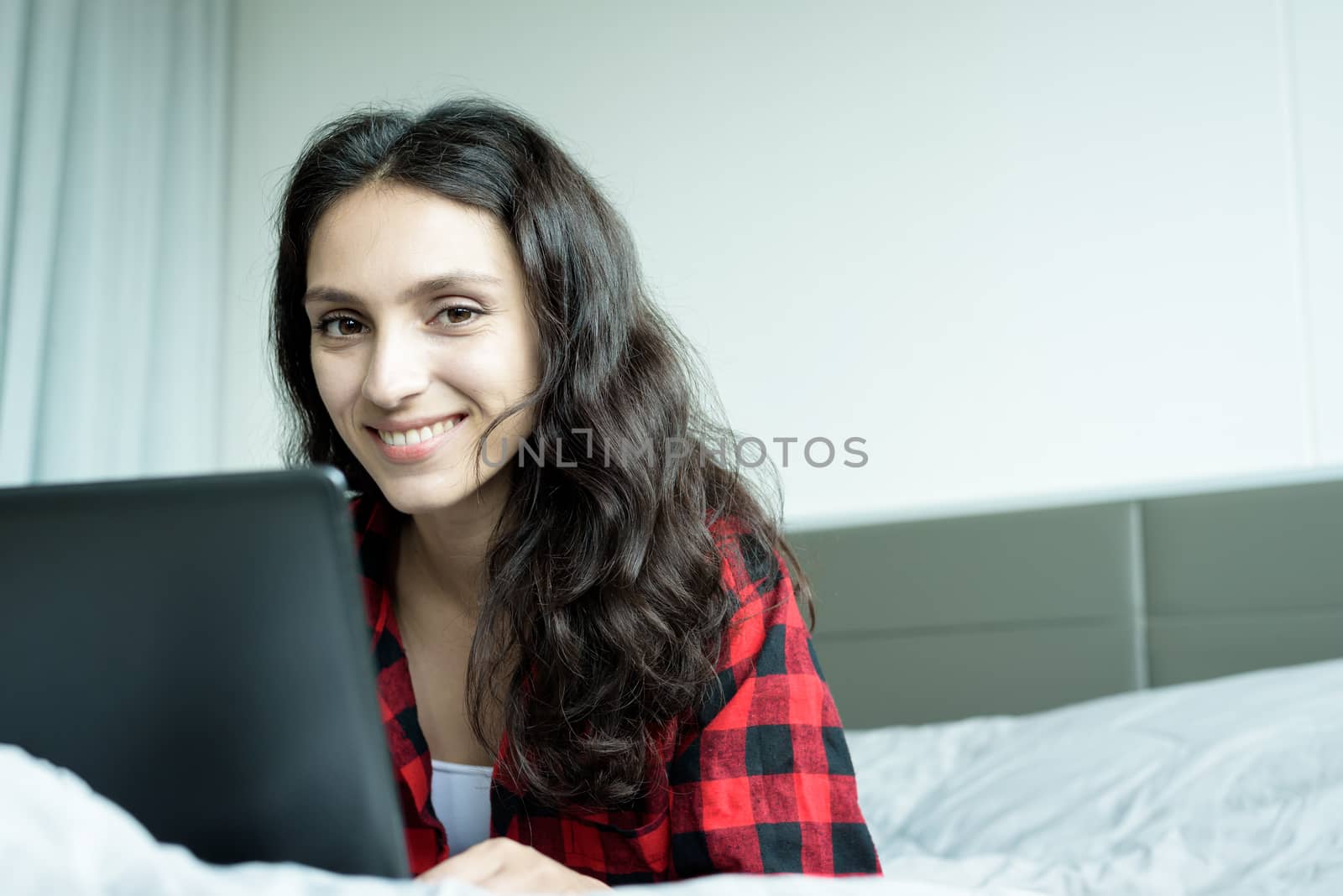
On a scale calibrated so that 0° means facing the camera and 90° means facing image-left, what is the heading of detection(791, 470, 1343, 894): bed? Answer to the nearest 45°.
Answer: approximately 45°
